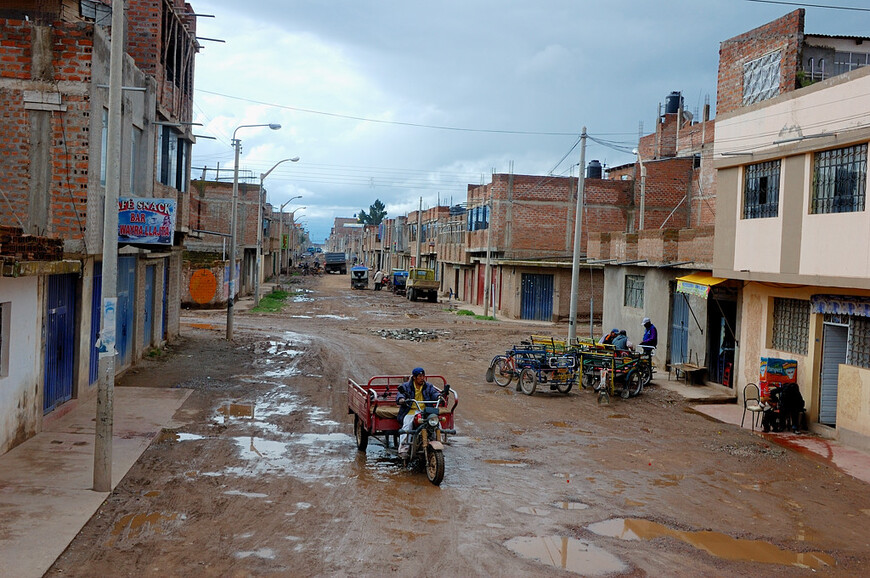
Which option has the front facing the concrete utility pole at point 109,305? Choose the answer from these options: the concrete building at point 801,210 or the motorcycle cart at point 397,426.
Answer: the concrete building

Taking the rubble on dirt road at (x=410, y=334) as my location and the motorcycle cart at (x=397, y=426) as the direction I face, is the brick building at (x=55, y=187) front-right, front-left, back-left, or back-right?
front-right

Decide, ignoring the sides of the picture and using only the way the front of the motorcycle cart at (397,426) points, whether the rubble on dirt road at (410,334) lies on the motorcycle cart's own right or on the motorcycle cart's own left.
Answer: on the motorcycle cart's own left

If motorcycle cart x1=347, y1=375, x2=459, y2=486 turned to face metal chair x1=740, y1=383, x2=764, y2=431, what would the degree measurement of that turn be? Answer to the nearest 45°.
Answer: approximately 90° to its left

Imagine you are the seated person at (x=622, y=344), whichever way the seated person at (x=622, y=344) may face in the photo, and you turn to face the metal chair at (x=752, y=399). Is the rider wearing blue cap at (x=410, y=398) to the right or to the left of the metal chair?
right

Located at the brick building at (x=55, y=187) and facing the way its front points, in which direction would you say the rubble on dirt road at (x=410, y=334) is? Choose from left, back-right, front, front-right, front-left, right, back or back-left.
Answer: left

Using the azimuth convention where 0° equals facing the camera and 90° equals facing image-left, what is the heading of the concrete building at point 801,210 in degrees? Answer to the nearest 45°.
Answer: approximately 45°

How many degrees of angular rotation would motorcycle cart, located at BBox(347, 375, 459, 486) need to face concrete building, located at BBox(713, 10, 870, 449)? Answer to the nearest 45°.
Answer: approximately 90° to its left

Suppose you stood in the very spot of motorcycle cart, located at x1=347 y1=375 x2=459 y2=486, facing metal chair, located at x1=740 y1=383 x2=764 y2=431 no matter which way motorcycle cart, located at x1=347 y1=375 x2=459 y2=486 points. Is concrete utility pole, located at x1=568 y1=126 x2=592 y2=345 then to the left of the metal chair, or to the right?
left

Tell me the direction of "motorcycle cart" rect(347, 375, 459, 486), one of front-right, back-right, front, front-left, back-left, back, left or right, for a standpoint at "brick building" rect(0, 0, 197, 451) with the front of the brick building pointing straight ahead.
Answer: front

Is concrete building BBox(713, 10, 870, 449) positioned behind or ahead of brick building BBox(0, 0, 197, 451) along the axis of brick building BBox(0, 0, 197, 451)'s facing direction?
ahead

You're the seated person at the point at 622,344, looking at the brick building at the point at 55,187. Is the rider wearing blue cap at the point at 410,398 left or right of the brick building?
left

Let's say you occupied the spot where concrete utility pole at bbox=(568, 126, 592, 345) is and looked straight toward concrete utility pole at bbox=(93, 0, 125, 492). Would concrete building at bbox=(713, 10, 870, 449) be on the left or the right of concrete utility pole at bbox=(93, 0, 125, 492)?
left

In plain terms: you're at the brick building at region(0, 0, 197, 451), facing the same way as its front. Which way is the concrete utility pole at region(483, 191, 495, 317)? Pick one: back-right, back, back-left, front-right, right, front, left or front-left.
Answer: left

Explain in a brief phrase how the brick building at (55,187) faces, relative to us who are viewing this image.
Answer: facing the viewer and to the right of the viewer

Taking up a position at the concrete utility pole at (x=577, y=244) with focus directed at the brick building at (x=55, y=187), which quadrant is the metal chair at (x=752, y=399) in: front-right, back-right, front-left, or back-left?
front-left

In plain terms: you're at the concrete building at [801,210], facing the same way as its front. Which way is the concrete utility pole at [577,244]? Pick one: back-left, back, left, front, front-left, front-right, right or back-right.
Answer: right
